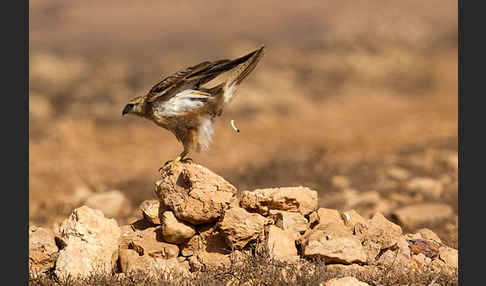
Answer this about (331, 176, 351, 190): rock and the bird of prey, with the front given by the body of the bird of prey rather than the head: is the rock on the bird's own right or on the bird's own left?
on the bird's own right

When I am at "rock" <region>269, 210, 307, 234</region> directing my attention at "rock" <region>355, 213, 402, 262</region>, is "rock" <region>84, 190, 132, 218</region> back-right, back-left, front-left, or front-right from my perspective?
back-left

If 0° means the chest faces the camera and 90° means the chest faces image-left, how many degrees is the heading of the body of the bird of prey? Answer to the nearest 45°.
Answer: approximately 90°

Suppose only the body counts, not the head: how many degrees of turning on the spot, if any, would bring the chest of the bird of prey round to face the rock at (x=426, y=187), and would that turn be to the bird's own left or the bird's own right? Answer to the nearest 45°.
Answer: approximately 135° to the bird's own right

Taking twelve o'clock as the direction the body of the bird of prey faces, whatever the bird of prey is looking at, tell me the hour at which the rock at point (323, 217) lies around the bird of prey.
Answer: The rock is roughly at 5 o'clock from the bird of prey.
